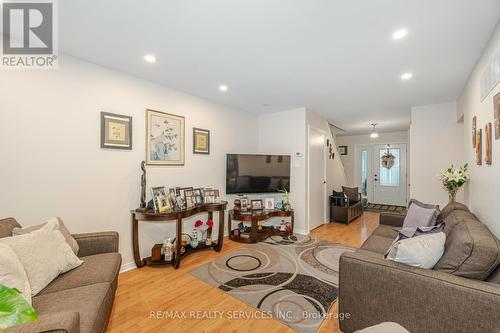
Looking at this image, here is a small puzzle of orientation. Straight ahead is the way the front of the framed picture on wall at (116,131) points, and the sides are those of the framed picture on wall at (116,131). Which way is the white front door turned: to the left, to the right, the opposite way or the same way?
to the right

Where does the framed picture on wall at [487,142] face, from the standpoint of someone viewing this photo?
facing to the left of the viewer

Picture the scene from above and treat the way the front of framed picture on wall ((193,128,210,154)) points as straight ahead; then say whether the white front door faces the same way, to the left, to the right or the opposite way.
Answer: to the right

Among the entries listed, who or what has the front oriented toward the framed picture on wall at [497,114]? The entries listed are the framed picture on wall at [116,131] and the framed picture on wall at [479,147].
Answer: the framed picture on wall at [116,131]

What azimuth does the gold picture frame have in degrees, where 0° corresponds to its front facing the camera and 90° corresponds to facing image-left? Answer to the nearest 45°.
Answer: approximately 315°

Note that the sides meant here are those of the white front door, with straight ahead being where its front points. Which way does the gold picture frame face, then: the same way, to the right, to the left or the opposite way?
to the left

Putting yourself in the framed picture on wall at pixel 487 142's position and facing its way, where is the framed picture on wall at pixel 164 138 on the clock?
the framed picture on wall at pixel 164 138 is roughly at 11 o'clock from the framed picture on wall at pixel 487 142.

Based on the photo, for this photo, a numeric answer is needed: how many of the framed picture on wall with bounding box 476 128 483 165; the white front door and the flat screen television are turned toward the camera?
2

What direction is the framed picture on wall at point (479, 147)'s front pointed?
to the viewer's left
